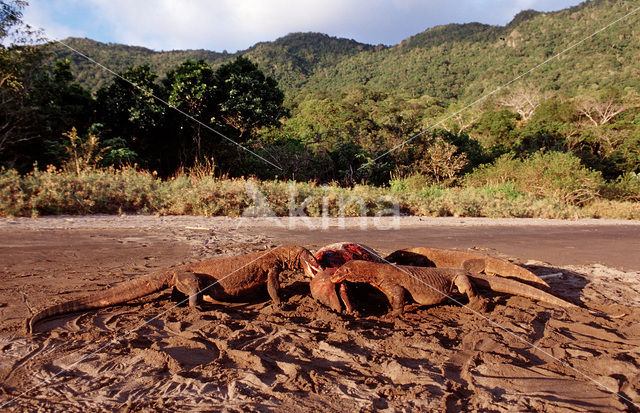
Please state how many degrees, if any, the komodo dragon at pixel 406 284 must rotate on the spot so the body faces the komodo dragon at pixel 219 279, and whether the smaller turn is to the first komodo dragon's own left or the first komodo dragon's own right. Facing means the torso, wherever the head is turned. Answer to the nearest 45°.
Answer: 0° — it already faces it

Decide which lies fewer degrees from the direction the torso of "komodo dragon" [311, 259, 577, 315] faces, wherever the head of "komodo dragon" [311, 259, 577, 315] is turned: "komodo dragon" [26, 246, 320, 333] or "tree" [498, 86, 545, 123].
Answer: the komodo dragon

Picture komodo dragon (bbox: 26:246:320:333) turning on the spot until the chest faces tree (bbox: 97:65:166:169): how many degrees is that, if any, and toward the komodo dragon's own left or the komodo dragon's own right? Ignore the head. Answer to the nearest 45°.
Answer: approximately 90° to the komodo dragon's own left

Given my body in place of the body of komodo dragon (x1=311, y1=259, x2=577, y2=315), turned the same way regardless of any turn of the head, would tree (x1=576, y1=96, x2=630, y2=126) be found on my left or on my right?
on my right

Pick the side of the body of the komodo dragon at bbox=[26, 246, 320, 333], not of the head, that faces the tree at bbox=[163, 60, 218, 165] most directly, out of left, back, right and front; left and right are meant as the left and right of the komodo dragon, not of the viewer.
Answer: left

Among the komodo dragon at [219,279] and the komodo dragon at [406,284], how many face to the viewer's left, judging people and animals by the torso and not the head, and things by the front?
1

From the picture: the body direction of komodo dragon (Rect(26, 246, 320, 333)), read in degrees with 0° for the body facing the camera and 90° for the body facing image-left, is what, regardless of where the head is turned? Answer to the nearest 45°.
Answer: approximately 270°

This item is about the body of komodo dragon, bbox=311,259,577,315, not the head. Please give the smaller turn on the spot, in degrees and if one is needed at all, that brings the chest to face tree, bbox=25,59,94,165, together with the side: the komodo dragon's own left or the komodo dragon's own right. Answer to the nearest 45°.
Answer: approximately 45° to the komodo dragon's own right

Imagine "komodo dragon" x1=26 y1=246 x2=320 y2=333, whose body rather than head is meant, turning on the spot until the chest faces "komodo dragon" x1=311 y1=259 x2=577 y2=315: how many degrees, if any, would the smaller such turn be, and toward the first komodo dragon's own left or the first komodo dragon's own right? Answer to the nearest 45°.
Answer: approximately 45° to the first komodo dragon's own right

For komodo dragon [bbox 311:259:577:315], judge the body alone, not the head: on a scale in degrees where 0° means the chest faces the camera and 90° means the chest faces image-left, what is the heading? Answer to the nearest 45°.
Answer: approximately 90°
